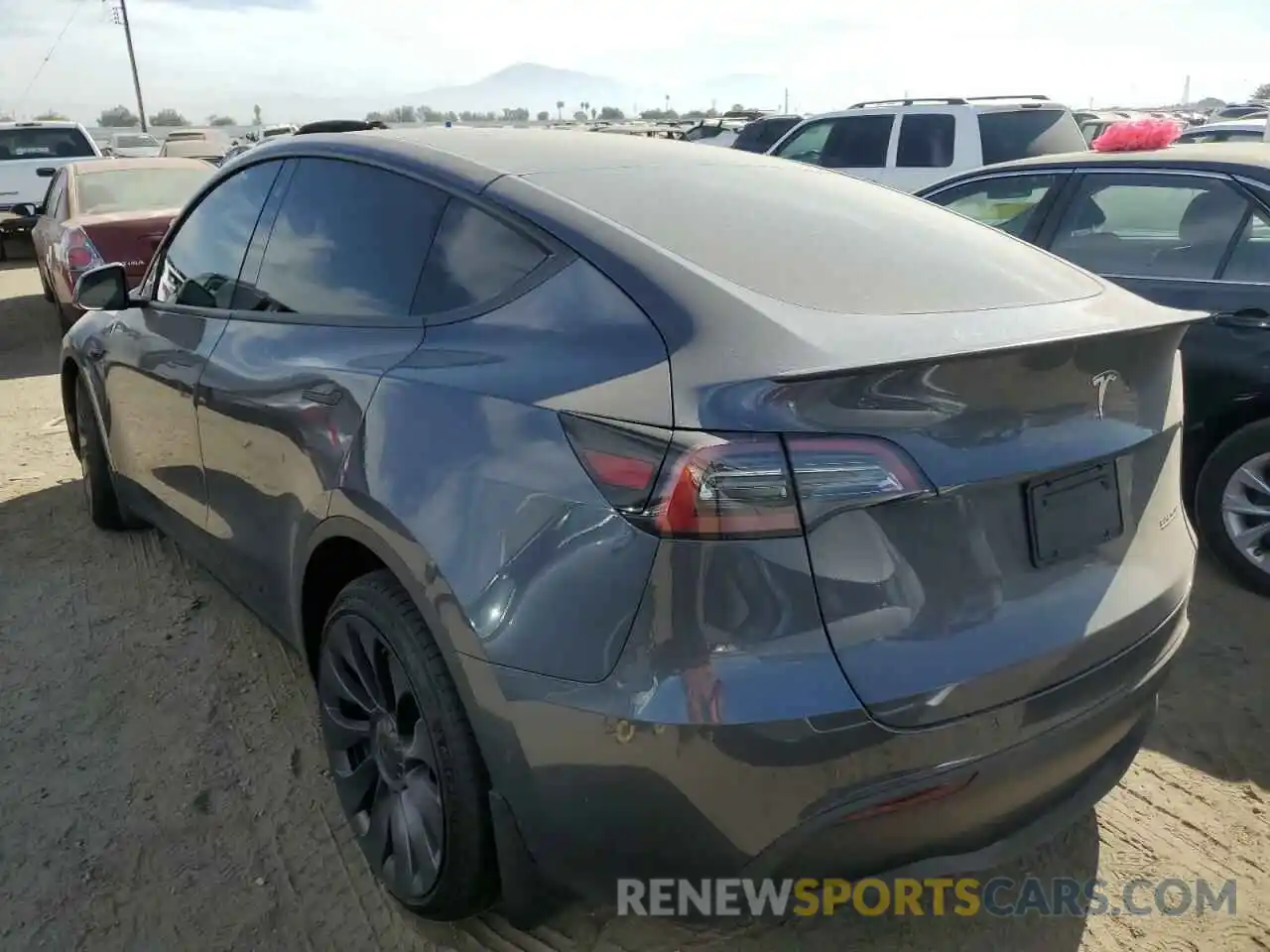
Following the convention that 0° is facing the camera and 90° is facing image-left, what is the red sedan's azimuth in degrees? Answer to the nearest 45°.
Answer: approximately 180°

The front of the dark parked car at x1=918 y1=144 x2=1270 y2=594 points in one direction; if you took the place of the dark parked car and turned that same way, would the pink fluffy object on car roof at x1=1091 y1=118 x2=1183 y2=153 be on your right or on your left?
on your right

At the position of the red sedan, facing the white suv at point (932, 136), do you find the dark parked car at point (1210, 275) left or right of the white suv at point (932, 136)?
right

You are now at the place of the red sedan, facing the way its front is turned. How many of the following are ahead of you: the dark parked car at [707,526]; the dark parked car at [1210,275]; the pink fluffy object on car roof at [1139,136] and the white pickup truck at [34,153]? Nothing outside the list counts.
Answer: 1

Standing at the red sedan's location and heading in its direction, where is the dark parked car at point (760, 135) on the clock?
The dark parked car is roughly at 2 o'clock from the red sedan.

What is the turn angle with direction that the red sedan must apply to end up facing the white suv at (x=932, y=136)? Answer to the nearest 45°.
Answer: approximately 90° to its right

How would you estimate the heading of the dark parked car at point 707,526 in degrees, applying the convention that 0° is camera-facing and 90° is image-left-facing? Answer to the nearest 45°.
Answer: approximately 135°

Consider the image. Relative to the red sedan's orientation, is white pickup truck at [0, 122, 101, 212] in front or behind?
in front

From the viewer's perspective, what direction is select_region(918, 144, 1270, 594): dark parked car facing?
to the viewer's left
